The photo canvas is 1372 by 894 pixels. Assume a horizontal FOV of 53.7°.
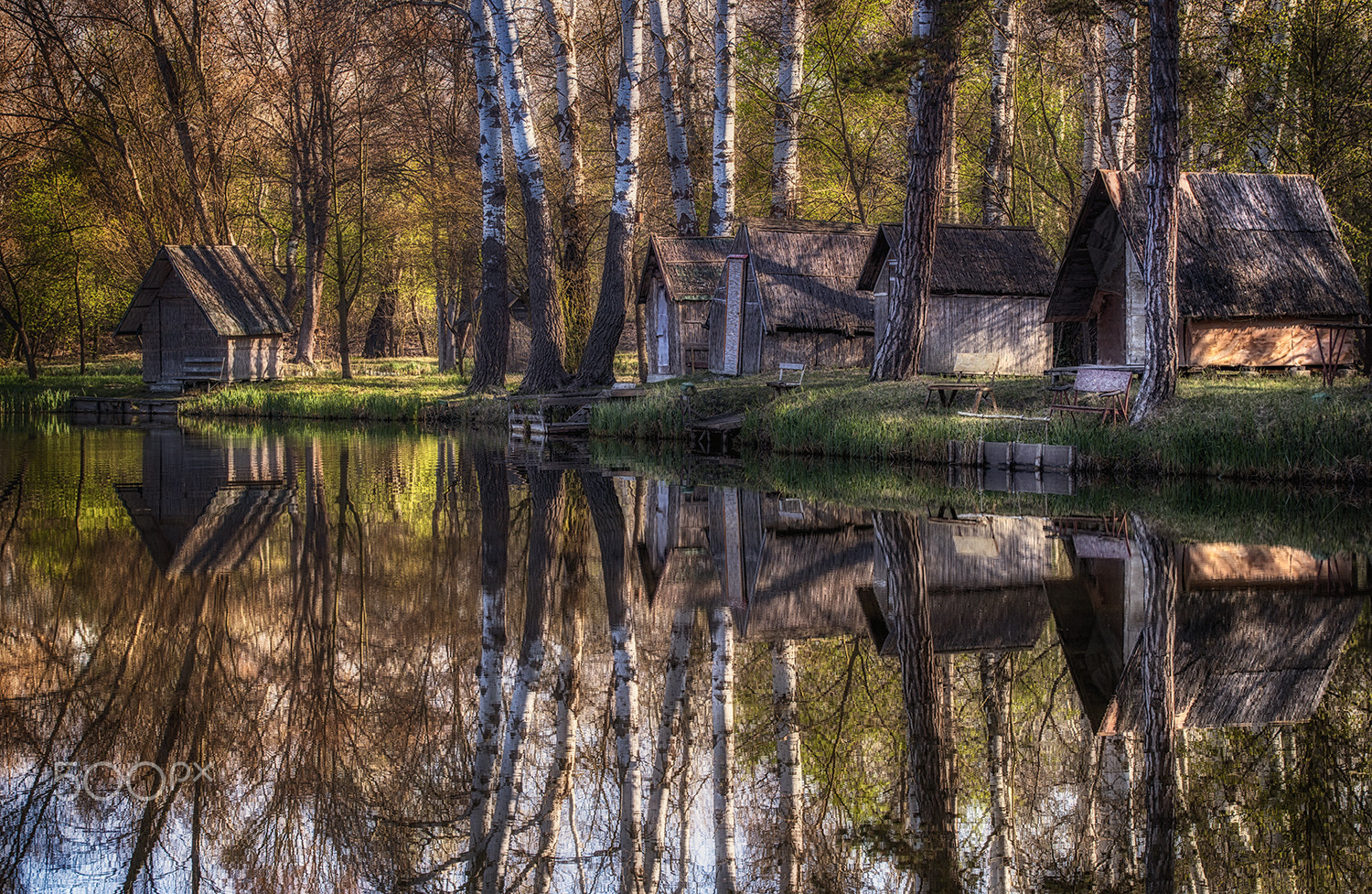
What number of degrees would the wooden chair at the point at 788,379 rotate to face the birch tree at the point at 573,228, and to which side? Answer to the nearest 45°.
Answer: approximately 90° to its right

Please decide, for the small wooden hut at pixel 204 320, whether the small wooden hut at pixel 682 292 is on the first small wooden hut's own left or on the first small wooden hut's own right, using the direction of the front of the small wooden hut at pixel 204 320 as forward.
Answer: on the first small wooden hut's own left

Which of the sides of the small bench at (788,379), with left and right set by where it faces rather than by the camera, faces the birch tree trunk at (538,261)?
right

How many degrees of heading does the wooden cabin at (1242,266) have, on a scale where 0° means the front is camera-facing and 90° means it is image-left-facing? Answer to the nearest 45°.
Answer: approximately 45°

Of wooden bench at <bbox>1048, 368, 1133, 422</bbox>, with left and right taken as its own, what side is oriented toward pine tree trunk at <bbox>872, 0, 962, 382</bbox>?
right

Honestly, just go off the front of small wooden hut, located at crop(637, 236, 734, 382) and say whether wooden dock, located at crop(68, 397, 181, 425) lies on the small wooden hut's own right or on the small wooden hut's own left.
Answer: on the small wooden hut's own right

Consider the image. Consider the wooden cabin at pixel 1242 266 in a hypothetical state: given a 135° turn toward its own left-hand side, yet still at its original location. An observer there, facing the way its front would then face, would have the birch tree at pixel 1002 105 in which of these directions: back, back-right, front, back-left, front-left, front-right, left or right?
back-left

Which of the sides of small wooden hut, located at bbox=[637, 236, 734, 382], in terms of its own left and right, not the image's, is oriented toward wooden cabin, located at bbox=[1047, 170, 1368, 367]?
left

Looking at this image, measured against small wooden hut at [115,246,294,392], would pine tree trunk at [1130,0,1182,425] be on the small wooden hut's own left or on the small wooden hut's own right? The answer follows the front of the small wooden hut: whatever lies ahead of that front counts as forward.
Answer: on the small wooden hut's own left

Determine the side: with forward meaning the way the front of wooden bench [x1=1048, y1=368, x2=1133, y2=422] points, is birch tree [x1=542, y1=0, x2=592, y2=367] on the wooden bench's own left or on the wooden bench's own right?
on the wooden bench's own right

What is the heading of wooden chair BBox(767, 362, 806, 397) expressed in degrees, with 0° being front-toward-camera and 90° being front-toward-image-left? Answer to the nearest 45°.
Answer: approximately 45°
